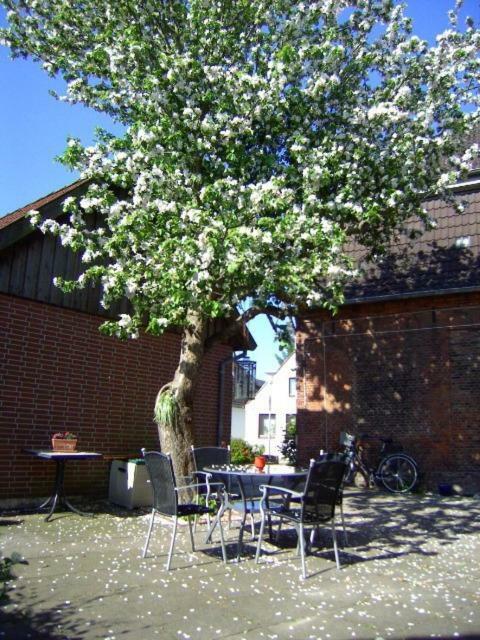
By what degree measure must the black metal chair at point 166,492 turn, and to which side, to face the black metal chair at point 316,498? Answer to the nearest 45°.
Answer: approximately 45° to its right

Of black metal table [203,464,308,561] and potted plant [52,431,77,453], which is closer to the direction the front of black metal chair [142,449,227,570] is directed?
the black metal table

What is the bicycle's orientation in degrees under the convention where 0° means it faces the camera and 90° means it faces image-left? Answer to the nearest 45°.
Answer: approximately 90°

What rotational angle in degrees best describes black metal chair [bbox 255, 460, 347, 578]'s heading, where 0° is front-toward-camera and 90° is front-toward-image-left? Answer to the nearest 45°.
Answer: approximately 135°

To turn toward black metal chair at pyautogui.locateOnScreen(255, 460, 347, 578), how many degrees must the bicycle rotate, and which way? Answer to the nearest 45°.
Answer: approximately 90° to its left

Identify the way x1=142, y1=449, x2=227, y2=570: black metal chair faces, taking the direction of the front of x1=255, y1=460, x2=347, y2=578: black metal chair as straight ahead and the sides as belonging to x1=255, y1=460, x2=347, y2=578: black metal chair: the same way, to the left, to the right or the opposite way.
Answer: to the right

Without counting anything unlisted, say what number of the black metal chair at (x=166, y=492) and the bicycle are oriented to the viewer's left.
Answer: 1

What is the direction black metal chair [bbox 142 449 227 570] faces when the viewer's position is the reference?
facing away from the viewer and to the right of the viewer

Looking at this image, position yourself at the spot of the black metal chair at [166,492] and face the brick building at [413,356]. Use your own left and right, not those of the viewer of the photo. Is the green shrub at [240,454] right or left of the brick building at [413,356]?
left

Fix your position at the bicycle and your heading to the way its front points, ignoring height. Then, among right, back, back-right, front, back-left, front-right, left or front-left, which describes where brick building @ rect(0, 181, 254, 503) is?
front-left

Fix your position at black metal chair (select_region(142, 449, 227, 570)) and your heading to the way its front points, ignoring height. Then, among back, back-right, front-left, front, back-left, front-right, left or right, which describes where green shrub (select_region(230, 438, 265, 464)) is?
front-left
